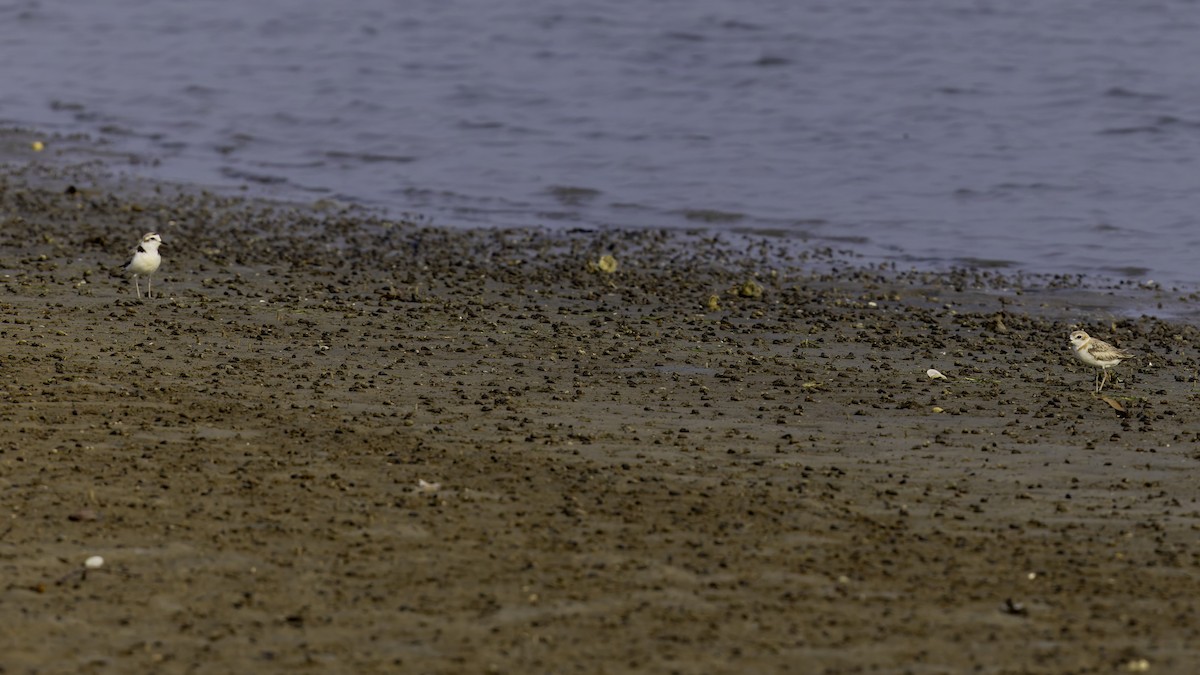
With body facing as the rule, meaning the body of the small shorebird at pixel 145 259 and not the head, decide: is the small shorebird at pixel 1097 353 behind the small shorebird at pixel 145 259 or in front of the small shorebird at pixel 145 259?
in front

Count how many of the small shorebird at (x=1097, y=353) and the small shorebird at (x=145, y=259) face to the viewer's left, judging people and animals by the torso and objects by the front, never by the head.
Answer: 1

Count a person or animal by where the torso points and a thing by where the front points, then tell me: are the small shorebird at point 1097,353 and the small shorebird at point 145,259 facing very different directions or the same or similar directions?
very different directions

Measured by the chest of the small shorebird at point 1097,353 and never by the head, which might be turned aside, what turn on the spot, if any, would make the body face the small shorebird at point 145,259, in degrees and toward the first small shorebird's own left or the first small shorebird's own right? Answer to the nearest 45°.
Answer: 0° — it already faces it

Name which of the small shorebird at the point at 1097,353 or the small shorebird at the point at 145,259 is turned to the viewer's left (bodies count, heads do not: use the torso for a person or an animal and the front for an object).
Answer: the small shorebird at the point at 1097,353

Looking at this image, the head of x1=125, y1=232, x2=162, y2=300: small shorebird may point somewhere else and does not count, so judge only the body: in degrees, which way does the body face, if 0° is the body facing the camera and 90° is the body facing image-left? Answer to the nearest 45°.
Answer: approximately 315°

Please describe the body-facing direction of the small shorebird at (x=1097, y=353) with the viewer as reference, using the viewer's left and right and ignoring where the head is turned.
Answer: facing to the left of the viewer
